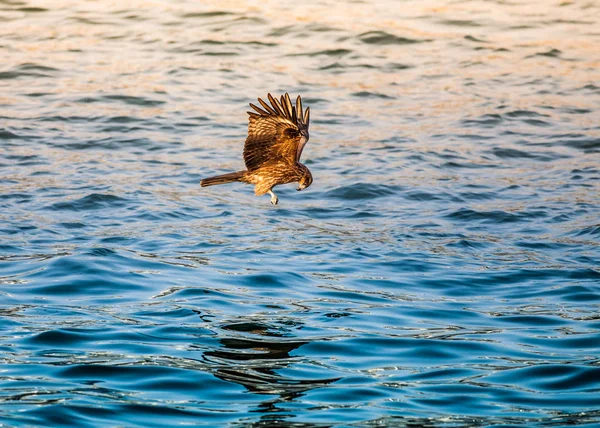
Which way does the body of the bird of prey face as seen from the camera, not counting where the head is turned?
to the viewer's right
